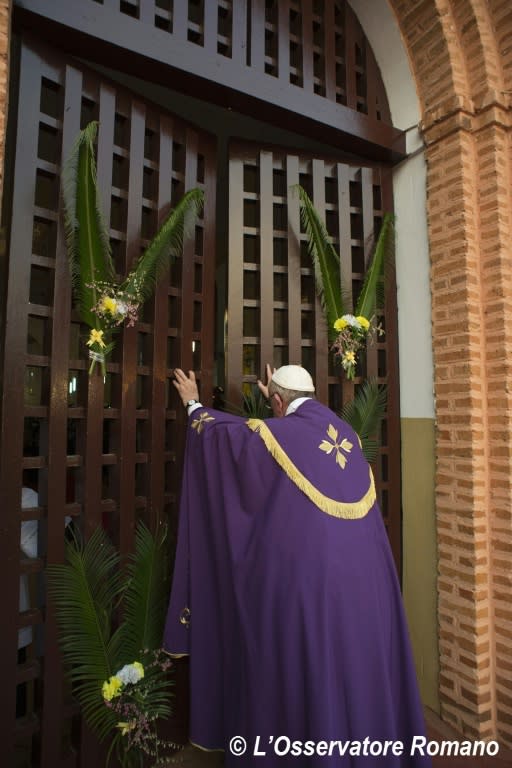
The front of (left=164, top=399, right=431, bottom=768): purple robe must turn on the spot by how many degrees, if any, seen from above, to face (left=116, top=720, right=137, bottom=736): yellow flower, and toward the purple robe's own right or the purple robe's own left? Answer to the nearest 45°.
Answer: approximately 45° to the purple robe's own left

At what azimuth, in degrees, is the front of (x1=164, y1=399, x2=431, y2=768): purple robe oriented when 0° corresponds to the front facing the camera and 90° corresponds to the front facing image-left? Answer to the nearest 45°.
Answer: approximately 135°

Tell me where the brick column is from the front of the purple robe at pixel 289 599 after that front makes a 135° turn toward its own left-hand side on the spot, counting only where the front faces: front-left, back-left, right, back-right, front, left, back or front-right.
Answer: back-left

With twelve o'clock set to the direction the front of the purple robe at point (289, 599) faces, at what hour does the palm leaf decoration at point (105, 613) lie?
The palm leaf decoration is roughly at 11 o'clock from the purple robe.
